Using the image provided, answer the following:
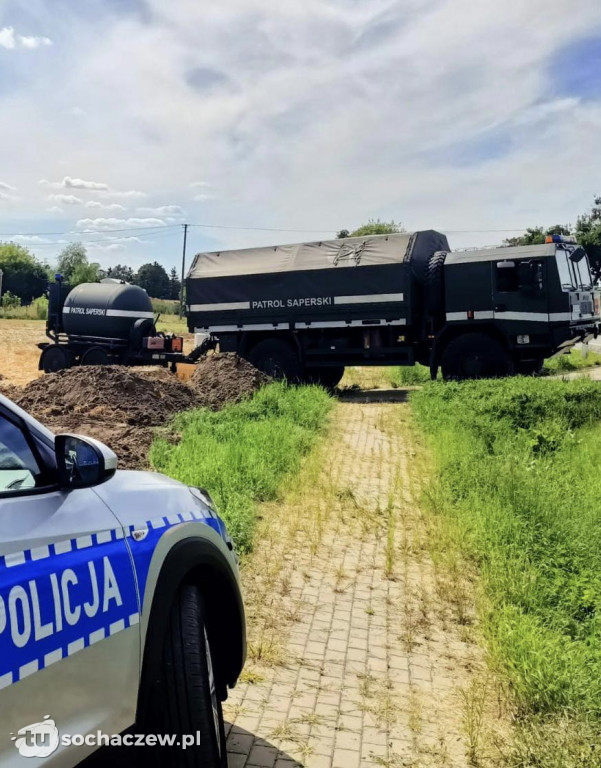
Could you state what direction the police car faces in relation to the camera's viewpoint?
facing away from the viewer and to the right of the viewer

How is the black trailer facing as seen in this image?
to the viewer's right

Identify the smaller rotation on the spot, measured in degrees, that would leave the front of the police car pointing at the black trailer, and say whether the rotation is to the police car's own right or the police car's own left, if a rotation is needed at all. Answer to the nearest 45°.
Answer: approximately 45° to the police car's own left

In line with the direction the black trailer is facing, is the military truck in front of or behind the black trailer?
in front

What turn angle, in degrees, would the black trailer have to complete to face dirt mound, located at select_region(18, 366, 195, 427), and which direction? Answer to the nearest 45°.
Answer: approximately 90° to its right

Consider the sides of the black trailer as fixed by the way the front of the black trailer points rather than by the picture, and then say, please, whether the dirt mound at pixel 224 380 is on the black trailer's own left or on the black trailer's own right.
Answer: on the black trailer's own right

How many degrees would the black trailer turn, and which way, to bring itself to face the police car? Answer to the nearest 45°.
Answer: approximately 90° to its right

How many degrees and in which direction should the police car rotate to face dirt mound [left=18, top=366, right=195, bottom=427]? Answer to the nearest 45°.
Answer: approximately 45° to its left

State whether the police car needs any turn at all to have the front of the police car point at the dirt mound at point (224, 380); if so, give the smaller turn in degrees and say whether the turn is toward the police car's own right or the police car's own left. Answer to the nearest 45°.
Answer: approximately 45° to the police car's own left

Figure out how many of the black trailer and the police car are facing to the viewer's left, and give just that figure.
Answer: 0
